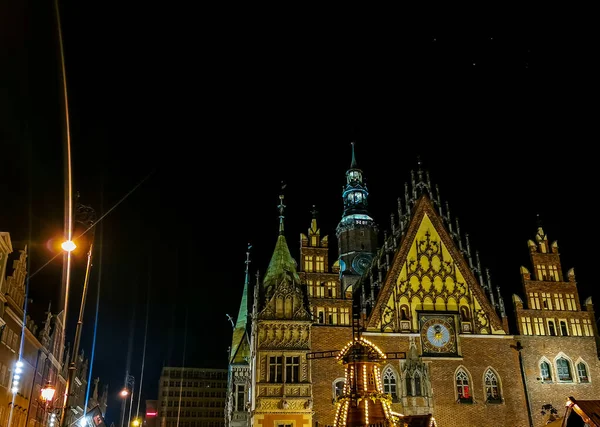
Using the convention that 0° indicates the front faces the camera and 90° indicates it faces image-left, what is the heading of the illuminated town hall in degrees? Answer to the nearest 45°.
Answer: approximately 0°
